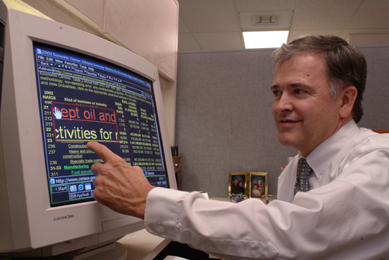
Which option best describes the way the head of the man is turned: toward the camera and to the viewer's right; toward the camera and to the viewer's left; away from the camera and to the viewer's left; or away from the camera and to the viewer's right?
toward the camera and to the viewer's left

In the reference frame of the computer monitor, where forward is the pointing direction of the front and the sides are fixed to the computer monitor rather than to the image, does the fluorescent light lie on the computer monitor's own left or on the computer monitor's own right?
on the computer monitor's own left

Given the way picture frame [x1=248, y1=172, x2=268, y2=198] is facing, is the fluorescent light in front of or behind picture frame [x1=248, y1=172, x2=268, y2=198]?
behind

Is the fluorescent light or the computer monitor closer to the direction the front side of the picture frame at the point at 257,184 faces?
the computer monitor

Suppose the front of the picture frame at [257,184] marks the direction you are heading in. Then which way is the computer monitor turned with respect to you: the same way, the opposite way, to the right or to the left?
to the left

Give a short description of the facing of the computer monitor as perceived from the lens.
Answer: facing the viewer and to the right of the viewer

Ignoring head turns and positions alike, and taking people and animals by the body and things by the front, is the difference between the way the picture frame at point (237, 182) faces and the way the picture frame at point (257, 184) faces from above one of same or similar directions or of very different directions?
same or similar directions

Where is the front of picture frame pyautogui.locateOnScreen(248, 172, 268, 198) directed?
toward the camera

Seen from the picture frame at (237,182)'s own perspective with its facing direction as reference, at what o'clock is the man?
The man is roughly at 12 o'clock from the picture frame.

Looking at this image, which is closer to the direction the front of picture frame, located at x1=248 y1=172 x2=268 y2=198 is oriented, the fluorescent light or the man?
the man

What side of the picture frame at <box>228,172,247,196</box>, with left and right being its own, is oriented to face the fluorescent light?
back

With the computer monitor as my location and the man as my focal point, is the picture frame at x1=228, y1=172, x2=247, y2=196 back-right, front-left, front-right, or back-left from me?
front-left

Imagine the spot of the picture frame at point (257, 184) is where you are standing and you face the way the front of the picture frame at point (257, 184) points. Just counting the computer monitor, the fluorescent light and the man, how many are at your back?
1

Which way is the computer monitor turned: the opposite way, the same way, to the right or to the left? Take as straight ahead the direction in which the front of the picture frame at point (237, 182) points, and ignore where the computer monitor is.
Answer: to the left
